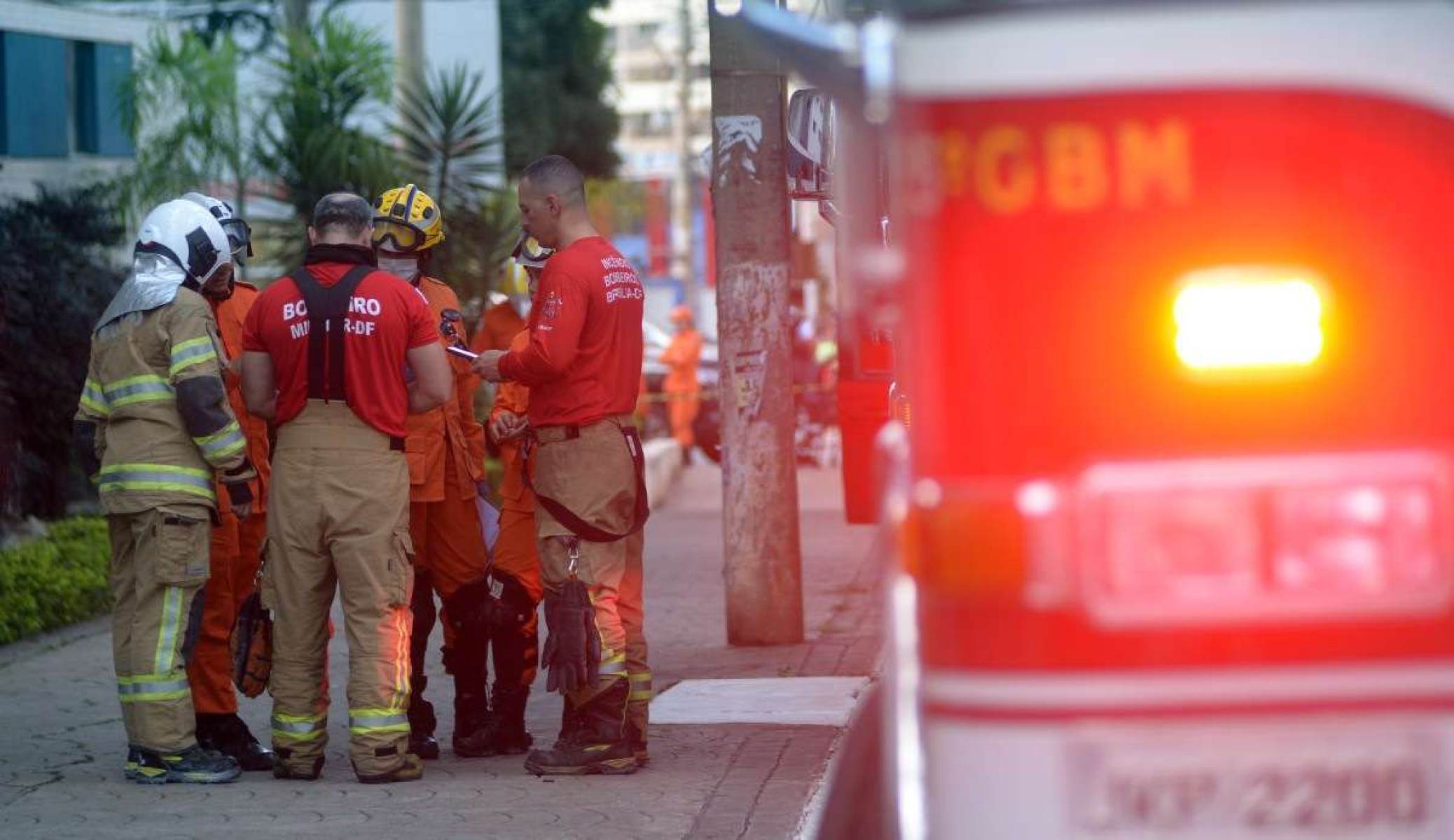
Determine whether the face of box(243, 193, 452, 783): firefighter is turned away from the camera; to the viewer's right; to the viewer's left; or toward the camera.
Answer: away from the camera

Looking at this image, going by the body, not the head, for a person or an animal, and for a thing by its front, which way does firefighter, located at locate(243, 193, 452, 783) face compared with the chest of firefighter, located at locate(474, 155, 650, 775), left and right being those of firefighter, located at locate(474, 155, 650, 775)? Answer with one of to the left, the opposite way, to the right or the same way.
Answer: to the right

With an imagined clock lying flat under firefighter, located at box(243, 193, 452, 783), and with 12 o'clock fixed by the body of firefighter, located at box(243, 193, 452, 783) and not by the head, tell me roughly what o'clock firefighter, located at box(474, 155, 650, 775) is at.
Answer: firefighter, located at box(474, 155, 650, 775) is roughly at 3 o'clock from firefighter, located at box(243, 193, 452, 783).

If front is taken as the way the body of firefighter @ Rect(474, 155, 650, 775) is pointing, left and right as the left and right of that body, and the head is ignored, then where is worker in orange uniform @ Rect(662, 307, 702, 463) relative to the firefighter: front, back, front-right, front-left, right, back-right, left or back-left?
right

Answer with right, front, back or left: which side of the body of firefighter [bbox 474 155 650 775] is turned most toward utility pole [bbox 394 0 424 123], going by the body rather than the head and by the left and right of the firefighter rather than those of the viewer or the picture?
right

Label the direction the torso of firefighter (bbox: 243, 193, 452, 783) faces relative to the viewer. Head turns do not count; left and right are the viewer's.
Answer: facing away from the viewer

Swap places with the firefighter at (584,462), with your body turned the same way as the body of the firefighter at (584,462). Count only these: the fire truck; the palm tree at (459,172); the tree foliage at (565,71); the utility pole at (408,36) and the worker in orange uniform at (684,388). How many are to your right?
4

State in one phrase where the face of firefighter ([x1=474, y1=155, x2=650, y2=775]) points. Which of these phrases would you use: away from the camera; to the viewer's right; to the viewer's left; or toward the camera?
to the viewer's left

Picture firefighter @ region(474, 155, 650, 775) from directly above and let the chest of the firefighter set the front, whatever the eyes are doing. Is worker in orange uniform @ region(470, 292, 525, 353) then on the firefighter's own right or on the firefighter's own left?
on the firefighter's own right

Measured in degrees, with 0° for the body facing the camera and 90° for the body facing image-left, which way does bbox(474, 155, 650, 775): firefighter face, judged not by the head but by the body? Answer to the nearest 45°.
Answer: approximately 90°
